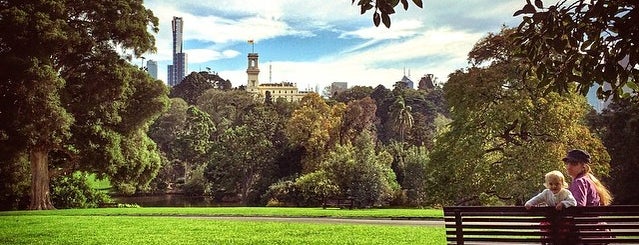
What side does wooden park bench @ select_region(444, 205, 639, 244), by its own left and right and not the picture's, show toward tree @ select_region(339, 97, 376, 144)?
front

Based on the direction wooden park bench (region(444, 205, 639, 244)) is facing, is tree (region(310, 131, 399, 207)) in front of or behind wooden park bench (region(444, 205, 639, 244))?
in front

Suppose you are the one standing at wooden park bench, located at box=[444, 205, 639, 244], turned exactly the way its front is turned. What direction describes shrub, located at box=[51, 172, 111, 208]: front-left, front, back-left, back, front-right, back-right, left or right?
front-left

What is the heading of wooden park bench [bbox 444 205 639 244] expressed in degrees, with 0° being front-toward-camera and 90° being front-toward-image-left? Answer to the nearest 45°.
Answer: approximately 180°

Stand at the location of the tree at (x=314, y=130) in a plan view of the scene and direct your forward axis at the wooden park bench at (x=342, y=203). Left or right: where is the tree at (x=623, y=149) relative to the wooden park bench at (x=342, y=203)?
left

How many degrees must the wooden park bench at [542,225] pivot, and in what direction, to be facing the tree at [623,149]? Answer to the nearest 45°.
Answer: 0° — it already faces it

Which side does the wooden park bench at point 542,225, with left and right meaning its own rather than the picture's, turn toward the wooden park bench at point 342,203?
front
